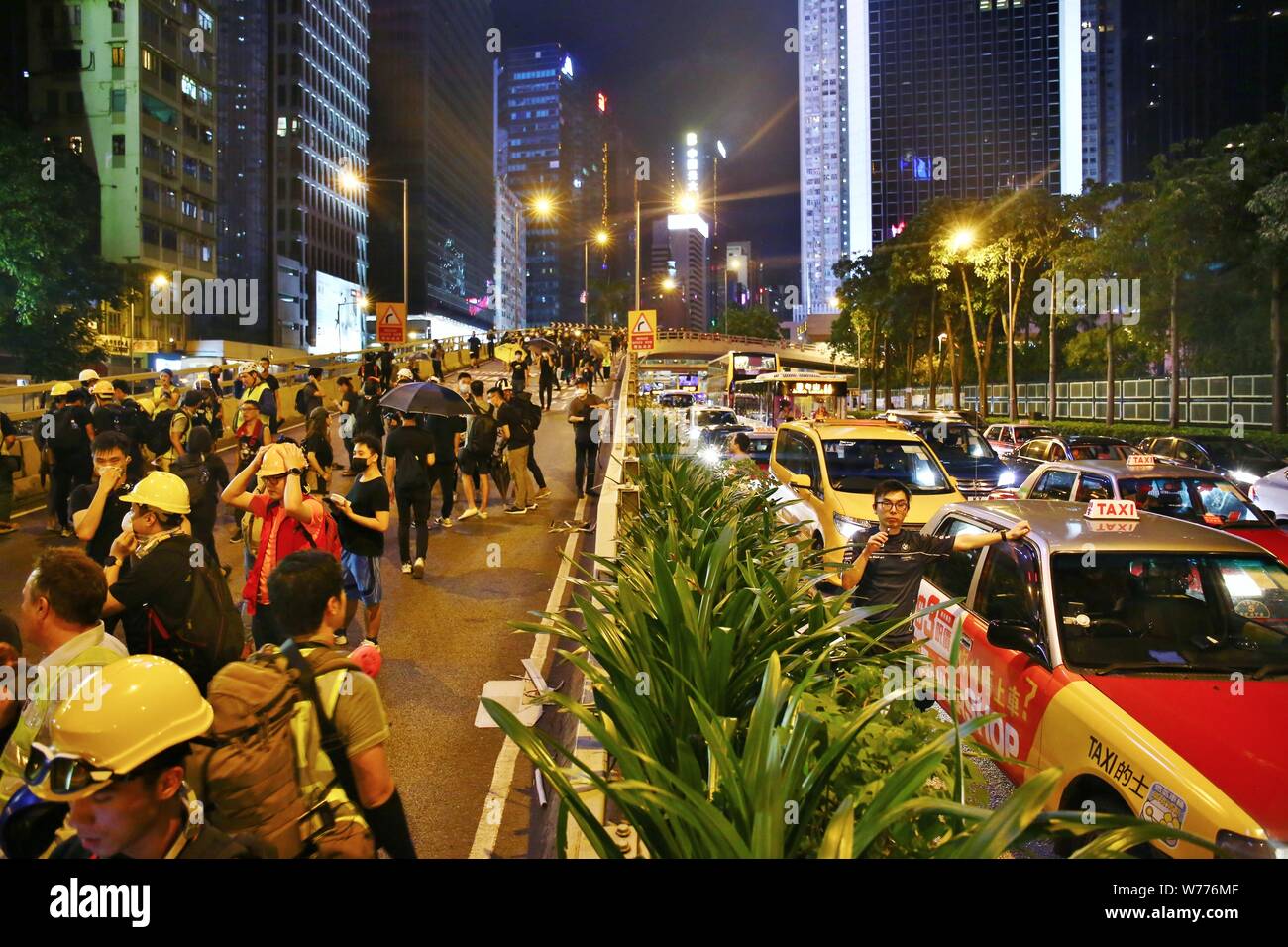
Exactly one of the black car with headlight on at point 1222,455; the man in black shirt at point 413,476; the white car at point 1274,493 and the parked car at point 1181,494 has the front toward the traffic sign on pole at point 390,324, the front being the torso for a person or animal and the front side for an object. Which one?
the man in black shirt

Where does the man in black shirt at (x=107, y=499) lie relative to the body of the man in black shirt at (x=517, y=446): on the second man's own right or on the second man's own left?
on the second man's own left

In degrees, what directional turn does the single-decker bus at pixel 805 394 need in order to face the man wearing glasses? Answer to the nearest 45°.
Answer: approximately 45° to its right

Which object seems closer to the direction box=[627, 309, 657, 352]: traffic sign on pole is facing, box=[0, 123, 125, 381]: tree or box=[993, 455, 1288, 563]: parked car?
the parked car

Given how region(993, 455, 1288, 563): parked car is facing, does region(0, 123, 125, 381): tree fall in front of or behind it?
behind

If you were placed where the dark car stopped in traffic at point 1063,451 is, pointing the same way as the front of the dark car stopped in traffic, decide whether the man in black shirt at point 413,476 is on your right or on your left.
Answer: on your right
